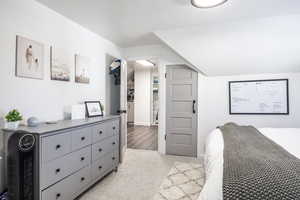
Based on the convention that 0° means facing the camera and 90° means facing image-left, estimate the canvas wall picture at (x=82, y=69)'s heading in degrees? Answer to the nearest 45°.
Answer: approximately 315°

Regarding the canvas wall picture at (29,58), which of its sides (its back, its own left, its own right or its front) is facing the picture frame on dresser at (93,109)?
left

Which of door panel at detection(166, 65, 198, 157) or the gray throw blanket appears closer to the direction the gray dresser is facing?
the gray throw blanket

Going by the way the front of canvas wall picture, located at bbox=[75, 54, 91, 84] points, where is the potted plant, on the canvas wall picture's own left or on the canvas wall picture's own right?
on the canvas wall picture's own right

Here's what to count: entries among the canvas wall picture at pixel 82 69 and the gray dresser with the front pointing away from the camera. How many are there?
0

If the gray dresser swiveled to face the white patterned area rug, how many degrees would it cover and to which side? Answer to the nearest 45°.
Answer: approximately 45° to its left

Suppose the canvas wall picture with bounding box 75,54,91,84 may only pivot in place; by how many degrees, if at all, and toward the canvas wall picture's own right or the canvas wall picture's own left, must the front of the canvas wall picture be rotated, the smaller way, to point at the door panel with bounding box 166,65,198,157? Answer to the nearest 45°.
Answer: approximately 45° to the canvas wall picture's own left

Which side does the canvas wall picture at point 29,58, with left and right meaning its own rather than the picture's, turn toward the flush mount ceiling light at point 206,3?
front
